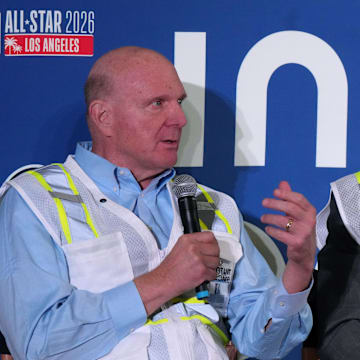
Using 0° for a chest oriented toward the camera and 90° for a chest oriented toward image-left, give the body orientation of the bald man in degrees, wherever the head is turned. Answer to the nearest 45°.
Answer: approximately 315°
